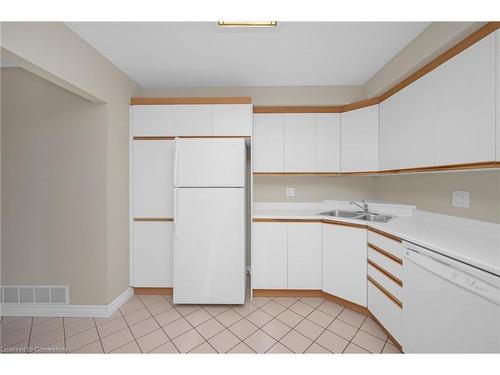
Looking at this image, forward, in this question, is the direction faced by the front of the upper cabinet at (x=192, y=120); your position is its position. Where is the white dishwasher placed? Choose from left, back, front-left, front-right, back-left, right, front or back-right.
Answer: front-left

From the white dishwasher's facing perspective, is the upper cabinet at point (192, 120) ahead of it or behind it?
ahead

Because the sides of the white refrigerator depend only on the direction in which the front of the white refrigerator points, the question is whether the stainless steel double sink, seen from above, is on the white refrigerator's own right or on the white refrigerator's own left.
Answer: on the white refrigerator's own left

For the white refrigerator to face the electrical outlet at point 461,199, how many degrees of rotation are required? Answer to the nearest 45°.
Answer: approximately 45° to its left

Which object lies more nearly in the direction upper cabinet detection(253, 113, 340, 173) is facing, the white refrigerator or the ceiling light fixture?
the ceiling light fixture

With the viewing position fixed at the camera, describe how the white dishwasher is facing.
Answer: facing the viewer and to the left of the viewer

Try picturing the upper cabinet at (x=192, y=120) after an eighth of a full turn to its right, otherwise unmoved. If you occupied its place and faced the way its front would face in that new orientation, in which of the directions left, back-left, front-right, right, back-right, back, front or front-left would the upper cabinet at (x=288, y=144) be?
back-left

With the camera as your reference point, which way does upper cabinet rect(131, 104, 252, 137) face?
facing the viewer

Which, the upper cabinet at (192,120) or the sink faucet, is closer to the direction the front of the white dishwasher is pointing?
the upper cabinet

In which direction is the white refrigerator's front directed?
toward the camera

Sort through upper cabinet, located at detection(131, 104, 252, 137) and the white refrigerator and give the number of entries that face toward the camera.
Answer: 2

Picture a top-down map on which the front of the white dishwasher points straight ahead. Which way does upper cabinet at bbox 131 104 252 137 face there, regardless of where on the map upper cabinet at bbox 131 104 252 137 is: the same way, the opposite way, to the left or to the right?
to the left

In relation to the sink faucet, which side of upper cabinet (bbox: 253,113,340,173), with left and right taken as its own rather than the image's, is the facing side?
left

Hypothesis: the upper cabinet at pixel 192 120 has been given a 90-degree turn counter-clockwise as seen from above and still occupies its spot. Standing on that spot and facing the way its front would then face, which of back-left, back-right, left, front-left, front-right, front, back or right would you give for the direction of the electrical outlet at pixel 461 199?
front-right

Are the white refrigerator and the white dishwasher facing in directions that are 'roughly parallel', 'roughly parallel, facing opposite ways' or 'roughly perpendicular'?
roughly perpendicular

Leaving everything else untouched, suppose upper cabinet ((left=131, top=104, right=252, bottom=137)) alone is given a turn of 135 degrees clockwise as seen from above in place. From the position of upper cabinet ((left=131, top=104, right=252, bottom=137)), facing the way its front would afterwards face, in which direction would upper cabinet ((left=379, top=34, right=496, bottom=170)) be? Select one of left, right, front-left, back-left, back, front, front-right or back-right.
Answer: back

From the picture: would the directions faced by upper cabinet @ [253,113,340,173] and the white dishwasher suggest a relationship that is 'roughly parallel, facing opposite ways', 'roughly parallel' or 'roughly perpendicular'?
roughly perpendicular
